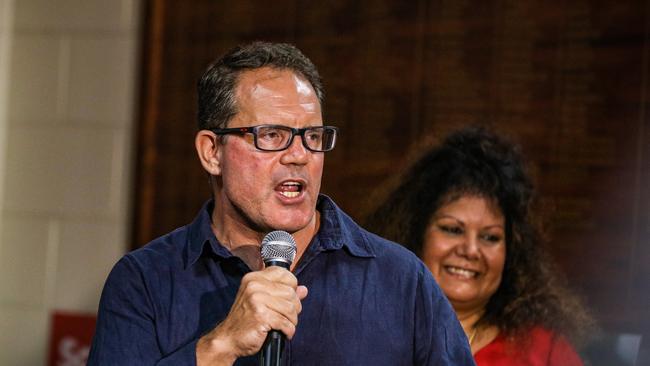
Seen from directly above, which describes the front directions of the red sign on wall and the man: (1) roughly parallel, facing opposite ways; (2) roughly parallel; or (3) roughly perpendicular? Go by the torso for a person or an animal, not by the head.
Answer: roughly parallel

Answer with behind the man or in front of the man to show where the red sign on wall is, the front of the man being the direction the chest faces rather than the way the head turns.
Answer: behind

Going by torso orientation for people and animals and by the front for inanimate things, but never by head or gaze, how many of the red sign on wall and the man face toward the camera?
2

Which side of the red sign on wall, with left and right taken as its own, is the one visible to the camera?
front

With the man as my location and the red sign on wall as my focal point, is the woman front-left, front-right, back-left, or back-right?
front-right

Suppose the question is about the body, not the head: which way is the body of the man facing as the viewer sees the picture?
toward the camera

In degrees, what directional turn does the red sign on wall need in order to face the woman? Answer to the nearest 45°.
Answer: approximately 45° to its left

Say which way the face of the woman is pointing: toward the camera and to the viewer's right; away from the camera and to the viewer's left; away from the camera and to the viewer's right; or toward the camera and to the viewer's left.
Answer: toward the camera and to the viewer's left

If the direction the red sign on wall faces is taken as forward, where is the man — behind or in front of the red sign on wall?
in front

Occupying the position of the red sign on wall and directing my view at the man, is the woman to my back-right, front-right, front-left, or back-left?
front-left

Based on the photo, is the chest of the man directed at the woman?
no

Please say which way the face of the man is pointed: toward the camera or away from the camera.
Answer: toward the camera
